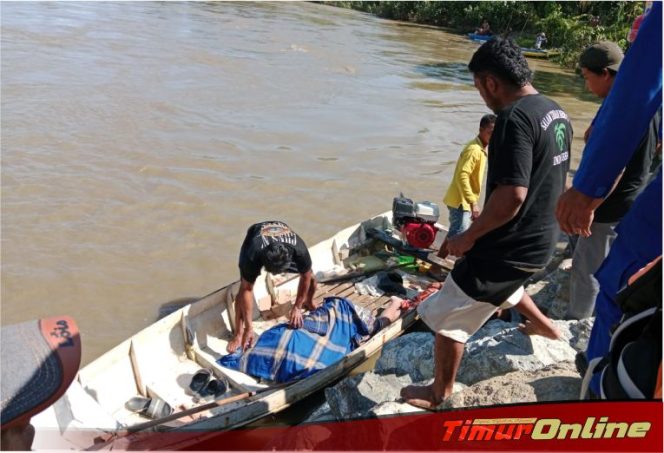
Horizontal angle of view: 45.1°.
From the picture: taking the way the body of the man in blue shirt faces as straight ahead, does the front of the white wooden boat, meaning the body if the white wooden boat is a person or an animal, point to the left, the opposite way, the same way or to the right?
to the left

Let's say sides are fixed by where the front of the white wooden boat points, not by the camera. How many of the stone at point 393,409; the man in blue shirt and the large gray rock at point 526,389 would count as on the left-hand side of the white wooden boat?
3

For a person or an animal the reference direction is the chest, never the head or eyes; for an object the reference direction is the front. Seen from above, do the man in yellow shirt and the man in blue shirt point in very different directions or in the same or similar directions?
very different directions

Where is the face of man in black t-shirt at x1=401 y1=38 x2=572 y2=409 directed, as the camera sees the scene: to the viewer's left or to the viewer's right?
to the viewer's left

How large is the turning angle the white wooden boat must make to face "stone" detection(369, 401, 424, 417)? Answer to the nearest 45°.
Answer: approximately 90° to its left

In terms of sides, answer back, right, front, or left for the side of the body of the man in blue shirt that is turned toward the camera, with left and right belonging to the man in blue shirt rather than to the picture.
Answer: left
